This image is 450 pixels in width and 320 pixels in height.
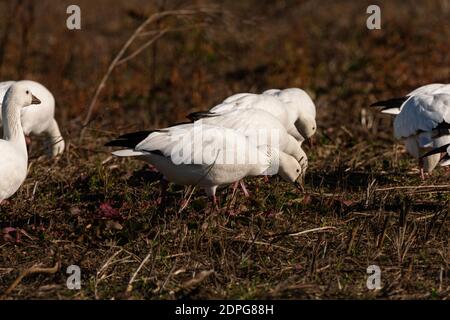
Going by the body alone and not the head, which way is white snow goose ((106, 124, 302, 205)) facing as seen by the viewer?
to the viewer's right

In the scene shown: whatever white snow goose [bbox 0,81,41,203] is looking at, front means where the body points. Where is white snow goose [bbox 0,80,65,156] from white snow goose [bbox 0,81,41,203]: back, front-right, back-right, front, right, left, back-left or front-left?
left

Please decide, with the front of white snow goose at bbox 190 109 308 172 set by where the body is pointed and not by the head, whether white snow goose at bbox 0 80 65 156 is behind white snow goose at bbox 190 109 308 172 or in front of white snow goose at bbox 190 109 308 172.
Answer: behind

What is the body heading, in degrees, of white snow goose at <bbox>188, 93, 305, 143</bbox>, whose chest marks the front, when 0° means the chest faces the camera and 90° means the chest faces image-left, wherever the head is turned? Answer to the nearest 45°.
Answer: approximately 270°

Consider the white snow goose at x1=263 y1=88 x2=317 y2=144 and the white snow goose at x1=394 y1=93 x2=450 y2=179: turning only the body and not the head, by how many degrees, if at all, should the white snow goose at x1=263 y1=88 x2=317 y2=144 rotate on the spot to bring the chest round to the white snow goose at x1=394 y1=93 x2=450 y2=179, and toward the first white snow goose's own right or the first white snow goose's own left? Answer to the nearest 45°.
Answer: approximately 45° to the first white snow goose's own right

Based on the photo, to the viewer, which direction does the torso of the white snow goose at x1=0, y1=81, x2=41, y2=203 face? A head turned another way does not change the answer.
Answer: to the viewer's right

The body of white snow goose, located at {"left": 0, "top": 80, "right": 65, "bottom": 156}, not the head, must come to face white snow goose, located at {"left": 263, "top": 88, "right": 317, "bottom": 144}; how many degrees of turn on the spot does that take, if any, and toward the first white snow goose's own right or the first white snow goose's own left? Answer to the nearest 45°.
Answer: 0° — it already faces it

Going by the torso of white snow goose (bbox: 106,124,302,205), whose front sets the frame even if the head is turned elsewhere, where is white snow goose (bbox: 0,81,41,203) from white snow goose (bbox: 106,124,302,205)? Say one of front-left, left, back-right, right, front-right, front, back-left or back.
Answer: back

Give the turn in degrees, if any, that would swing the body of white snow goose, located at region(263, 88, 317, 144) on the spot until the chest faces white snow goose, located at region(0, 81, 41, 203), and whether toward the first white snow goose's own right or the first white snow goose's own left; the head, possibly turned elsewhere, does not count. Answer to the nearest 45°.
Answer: approximately 135° to the first white snow goose's own right

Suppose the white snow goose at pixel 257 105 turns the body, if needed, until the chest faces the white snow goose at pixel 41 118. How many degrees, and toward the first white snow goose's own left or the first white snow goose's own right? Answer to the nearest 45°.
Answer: approximately 180°

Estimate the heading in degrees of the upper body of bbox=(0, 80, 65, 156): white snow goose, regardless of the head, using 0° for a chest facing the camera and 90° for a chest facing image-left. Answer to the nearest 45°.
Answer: approximately 270°

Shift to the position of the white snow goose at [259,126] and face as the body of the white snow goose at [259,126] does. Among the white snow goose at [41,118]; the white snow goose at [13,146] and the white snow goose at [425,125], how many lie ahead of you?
1
